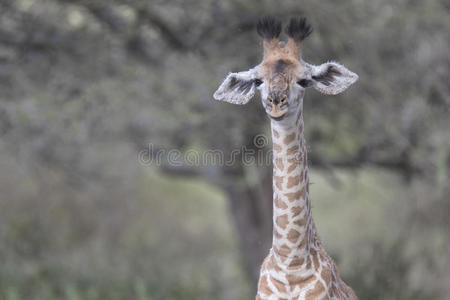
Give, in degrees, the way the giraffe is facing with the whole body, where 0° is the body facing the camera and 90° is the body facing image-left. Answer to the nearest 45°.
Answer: approximately 0°
